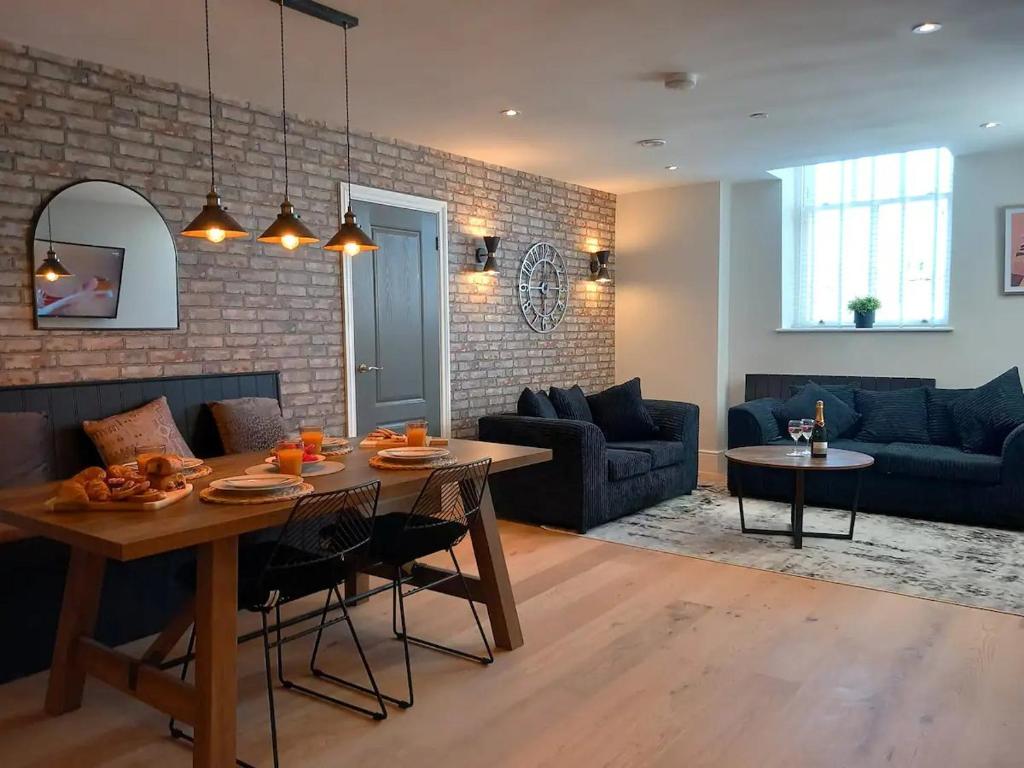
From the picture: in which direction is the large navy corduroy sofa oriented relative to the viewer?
toward the camera

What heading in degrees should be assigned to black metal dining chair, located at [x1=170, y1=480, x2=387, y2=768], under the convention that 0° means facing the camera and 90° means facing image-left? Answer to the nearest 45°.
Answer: approximately 135°

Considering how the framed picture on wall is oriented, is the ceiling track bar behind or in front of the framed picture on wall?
in front

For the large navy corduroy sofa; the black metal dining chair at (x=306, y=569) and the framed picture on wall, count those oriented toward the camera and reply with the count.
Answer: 2

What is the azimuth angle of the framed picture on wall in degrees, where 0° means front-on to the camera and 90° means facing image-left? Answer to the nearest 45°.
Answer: approximately 0°

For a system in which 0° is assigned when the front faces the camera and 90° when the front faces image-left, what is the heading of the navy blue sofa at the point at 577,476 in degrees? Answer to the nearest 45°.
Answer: approximately 315°

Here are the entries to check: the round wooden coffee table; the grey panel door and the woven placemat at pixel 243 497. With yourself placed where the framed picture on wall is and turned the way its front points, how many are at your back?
0

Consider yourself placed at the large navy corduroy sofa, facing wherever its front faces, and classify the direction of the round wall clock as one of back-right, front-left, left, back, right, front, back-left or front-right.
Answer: right

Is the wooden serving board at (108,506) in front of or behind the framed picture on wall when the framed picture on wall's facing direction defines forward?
in front

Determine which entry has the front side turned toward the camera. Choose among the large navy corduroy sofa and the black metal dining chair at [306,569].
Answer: the large navy corduroy sofa

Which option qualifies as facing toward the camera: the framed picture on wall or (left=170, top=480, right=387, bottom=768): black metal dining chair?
the framed picture on wall

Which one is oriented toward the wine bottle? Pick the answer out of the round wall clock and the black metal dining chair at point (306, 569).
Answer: the round wall clock

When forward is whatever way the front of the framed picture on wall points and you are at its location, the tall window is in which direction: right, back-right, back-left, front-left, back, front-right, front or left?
right

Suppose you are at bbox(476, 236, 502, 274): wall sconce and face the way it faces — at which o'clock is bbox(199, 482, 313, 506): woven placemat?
The woven placemat is roughly at 2 o'clock from the wall sconce.

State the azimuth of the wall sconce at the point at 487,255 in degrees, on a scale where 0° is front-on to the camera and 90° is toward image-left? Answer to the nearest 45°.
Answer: approximately 315°

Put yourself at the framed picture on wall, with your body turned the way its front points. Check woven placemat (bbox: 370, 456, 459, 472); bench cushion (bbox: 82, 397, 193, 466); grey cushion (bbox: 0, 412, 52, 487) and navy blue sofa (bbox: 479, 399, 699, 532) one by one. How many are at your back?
0

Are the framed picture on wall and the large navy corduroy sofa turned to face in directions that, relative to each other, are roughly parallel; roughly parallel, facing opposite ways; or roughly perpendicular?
roughly parallel

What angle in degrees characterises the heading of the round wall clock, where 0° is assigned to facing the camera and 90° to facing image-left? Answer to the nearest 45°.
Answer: approximately 315°
